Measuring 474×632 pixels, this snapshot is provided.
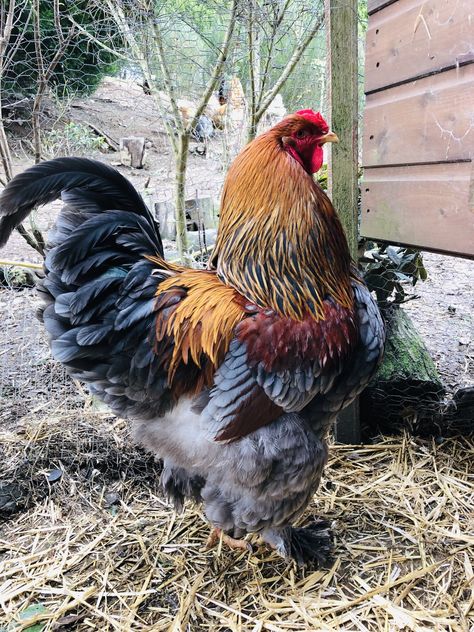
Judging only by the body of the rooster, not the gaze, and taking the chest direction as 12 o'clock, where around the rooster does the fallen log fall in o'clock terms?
The fallen log is roughly at 11 o'clock from the rooster.

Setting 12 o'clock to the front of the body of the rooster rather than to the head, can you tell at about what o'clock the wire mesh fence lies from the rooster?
The wire mesh fence is roughly at 9 o'clock from the rooster.

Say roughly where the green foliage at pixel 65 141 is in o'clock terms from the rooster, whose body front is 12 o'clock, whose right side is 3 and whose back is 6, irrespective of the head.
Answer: The green foliage is roughly at 8 o'clock from the rooster.

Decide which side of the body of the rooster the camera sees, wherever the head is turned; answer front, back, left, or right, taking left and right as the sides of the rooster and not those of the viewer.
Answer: right

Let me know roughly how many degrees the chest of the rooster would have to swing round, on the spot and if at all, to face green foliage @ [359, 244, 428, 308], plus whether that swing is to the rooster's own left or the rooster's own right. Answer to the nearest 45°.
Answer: approximately 45° to the rooster's own left
